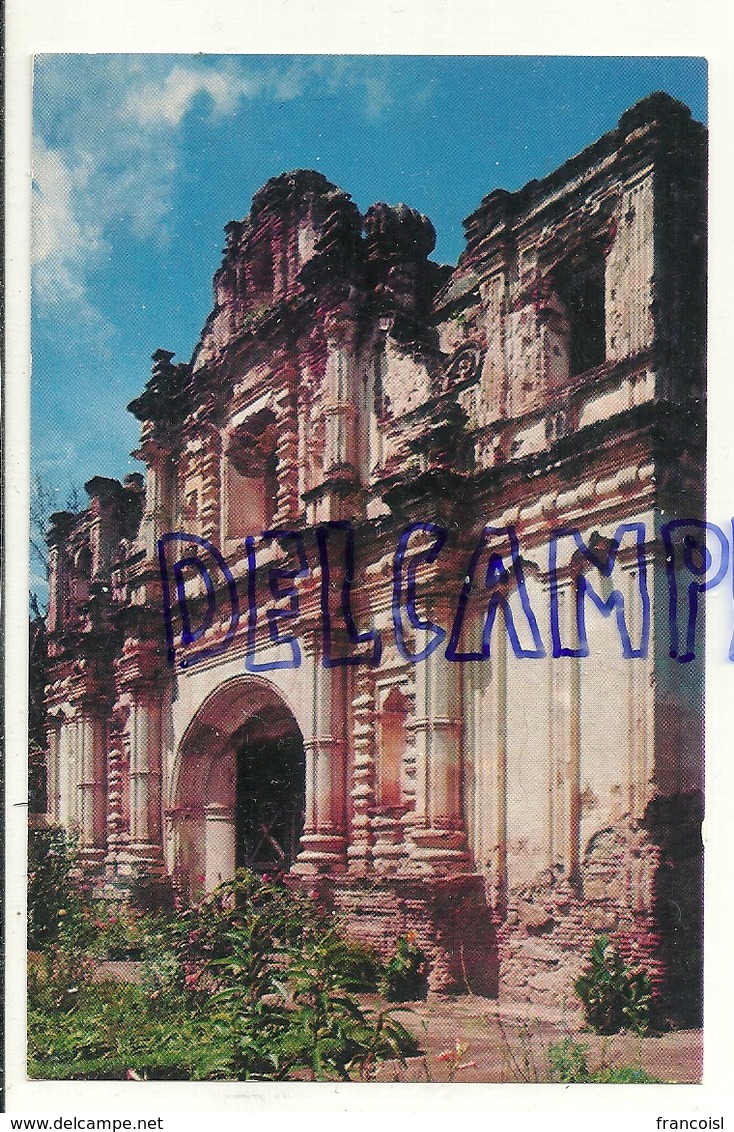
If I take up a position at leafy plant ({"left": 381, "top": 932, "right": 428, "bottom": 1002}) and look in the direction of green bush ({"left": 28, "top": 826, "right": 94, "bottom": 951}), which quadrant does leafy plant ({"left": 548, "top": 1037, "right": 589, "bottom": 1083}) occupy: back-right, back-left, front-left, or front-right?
back-left

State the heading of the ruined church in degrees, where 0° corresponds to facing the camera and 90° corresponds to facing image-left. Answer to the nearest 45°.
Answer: approximately 45°
